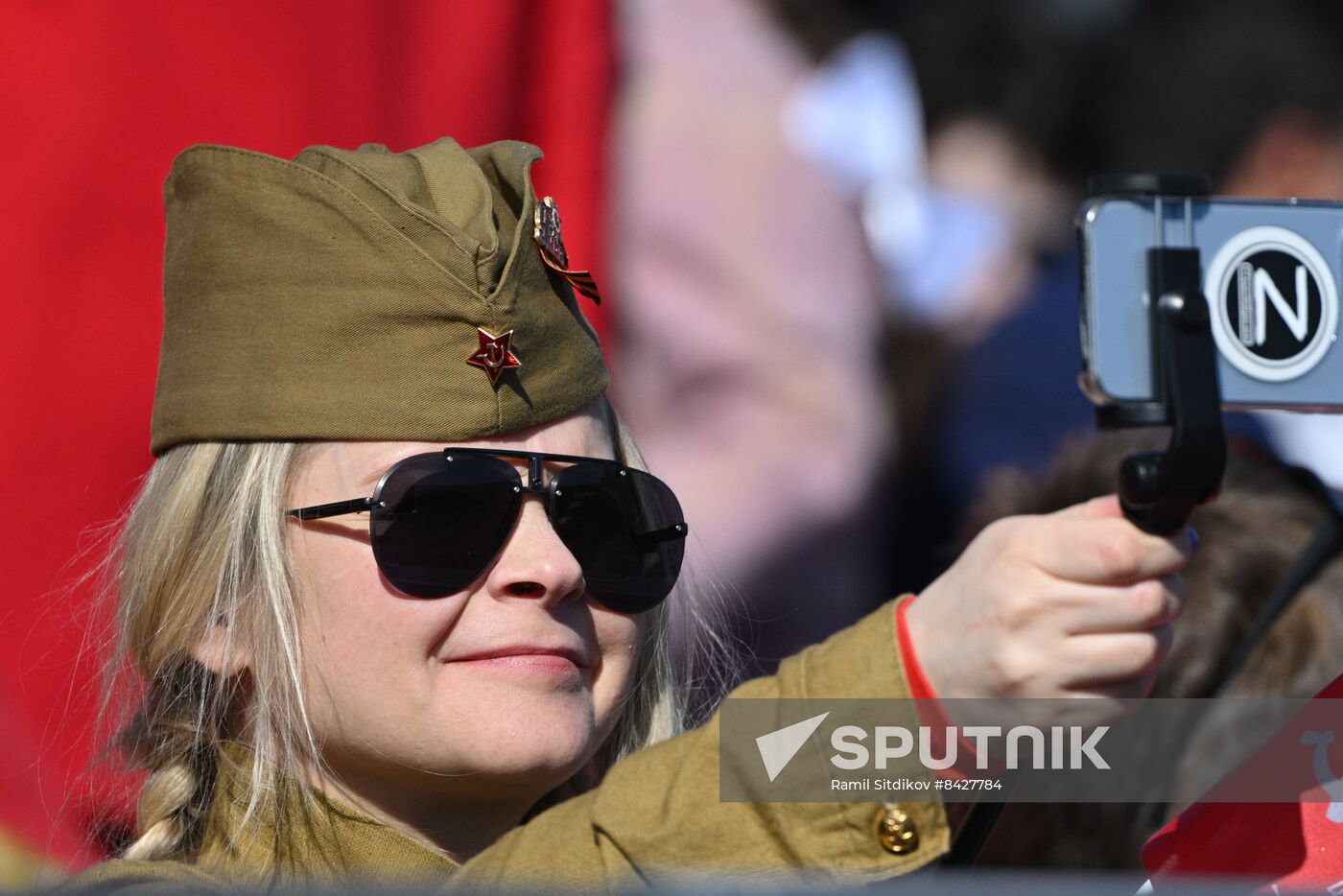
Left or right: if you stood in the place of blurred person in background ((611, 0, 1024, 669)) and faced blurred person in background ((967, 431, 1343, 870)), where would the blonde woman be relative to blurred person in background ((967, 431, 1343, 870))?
right

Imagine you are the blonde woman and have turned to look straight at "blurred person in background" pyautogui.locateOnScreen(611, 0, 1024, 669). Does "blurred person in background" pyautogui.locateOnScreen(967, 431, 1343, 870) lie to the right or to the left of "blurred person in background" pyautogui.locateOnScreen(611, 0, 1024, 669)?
right

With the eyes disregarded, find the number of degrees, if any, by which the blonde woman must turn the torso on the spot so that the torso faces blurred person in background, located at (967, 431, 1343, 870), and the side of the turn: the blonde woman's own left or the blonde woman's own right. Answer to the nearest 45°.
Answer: approximately 90° to the blonde woman's own left

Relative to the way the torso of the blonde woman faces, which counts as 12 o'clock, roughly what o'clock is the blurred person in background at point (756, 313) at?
The blurred person in background is roughly at 8 o'clock from the blonde woman.

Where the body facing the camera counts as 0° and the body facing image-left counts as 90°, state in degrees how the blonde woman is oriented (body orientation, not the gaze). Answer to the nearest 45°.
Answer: approximately 315°
